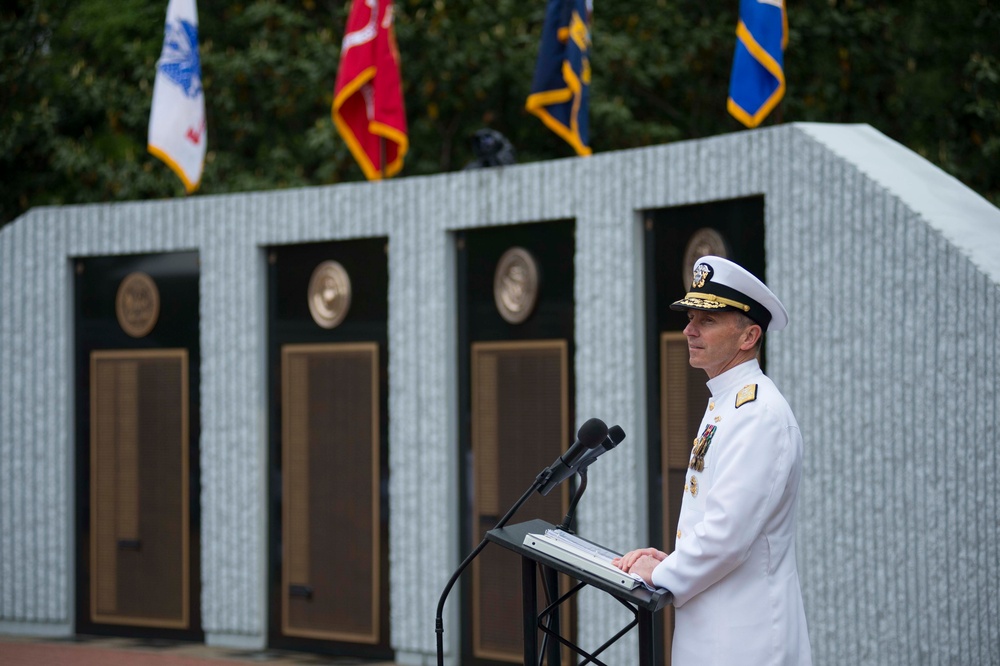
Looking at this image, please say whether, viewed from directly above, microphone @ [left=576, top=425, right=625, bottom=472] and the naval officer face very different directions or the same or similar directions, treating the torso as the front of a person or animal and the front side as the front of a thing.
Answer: very different directions

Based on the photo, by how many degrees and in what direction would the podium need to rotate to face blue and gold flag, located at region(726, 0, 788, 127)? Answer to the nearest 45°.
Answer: approximately 90° to its right

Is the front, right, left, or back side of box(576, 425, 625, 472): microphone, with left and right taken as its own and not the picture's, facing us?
right

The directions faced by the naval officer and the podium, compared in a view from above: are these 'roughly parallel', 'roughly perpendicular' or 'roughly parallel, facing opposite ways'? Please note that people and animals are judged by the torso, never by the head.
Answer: roughly parallel

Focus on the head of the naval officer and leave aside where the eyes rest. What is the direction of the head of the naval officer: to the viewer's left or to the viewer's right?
to the viewer's left

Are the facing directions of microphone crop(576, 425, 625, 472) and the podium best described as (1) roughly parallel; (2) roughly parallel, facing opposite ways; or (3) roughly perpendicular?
roughly parallel, facing opposite ways

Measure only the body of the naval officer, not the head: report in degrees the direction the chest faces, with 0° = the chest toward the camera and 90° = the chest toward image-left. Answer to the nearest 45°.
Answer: approximately 90°

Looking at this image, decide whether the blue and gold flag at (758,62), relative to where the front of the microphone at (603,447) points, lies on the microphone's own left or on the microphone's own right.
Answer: on the microphone's own left

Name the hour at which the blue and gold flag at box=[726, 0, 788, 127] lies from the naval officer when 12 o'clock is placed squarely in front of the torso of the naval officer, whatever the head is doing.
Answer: The blue and gold flag is roughly at 3 o'clock from the naval officer.

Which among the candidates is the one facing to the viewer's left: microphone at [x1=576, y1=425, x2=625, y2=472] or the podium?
the podium

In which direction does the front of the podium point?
to the viewer's left
